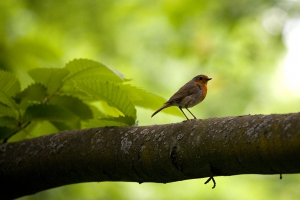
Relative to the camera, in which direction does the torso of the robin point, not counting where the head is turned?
to the viewer's right

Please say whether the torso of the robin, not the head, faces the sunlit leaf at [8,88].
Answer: no

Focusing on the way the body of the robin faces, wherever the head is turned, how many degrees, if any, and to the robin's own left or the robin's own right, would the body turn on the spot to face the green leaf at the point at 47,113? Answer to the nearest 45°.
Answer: approximately 135° to the robin's own right

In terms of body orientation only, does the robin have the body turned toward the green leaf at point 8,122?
no

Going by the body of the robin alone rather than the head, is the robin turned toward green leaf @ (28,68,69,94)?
no

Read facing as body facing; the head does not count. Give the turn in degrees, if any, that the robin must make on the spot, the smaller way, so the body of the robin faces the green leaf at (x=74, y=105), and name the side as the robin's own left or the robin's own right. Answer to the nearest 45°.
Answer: approximately 135° to the robin's own right

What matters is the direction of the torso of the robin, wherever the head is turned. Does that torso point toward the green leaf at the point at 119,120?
no
